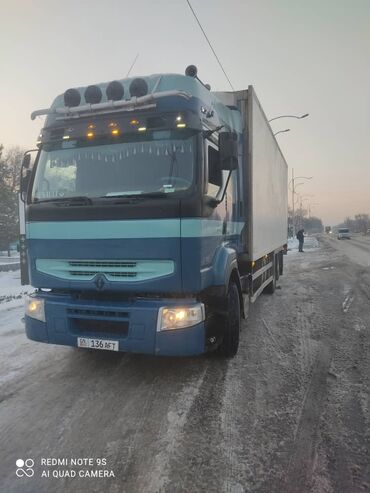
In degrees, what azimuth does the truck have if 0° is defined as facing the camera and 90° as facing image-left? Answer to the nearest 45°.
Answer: approximately 45°
